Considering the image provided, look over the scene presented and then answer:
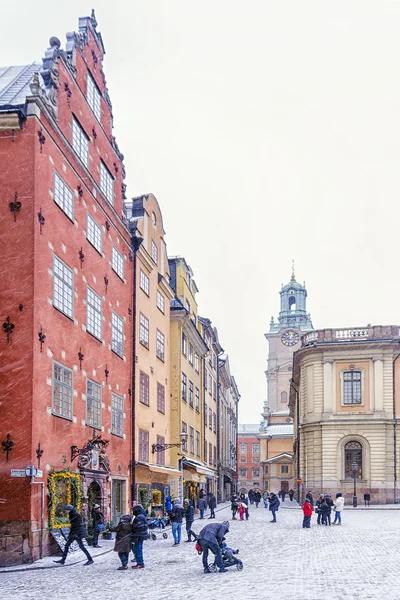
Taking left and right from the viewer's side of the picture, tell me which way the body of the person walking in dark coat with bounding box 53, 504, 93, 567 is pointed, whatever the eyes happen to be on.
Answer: facing to the left of the viewer

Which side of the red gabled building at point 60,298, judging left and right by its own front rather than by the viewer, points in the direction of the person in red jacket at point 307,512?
left

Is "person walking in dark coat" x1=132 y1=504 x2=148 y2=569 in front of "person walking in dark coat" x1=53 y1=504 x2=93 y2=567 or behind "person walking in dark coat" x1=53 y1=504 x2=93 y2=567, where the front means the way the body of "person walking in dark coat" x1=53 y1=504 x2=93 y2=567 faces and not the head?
behind

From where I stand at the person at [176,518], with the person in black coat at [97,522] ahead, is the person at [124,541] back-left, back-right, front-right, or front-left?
front-left

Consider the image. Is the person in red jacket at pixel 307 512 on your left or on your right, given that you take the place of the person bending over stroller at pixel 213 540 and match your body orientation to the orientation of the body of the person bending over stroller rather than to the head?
on your left

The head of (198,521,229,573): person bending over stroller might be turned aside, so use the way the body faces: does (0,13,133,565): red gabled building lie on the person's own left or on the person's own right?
on the person's own left

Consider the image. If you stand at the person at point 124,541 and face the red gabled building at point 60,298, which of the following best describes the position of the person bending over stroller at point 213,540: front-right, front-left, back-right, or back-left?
back-right

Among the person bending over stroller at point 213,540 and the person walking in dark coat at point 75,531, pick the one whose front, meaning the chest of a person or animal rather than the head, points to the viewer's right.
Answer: the person bending over stroller

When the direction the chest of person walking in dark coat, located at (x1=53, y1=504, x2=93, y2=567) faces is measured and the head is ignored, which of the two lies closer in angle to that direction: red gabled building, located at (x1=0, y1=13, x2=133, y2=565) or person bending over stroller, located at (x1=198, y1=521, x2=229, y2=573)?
the red gabled building

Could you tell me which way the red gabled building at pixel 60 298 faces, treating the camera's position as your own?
facing the viewer and to the right of the viewer

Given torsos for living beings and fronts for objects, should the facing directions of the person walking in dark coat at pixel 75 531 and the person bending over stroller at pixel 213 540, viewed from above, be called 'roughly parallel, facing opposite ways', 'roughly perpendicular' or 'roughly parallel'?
roughly parallel, facing opposite ways

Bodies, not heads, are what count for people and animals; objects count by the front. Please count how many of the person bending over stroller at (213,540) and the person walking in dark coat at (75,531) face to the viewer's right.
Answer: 1

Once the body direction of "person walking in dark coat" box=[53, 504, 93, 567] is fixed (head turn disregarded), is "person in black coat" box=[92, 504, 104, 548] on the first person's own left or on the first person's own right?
on the first person's own right

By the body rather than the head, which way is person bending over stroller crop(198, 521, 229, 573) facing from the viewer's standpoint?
to the viewer's right

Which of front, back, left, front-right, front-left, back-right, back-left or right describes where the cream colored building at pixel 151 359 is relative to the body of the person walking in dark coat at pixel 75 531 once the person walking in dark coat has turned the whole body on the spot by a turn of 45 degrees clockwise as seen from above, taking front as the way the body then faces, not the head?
front-right
